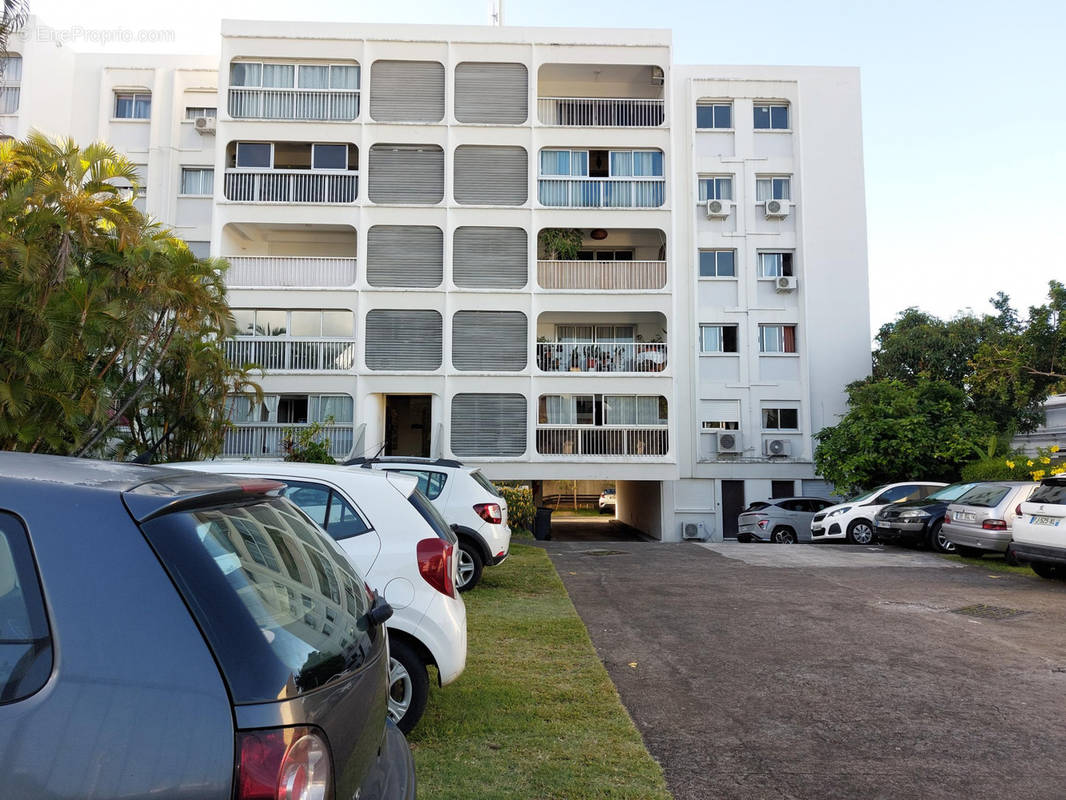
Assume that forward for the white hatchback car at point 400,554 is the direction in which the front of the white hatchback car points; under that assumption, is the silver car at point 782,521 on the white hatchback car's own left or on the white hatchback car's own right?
on the white hatchback car's own right

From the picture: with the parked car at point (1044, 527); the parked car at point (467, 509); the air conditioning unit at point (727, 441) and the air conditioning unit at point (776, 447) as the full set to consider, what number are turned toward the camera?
2

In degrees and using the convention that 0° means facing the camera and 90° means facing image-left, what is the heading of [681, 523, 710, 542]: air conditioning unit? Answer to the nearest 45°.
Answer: approximately 0°

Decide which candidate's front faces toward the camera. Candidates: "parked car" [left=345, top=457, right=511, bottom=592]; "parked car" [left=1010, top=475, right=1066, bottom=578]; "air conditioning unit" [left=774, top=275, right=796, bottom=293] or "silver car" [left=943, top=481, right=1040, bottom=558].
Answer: the air conditioning unit

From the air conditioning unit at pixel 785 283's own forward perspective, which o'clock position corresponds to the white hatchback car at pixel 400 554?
The white hatchback car is roughly at 12 o'clock from the air conditioning unit.

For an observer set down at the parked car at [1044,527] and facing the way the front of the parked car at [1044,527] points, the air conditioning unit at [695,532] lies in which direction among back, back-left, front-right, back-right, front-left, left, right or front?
left

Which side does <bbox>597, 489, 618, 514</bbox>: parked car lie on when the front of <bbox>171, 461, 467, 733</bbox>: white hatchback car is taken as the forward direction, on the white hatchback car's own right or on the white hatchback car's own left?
on the white hatchback car's own right

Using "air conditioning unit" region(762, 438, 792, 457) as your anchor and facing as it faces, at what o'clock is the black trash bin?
The black trash bin is roughly at 2 o'clock from the air conditioning unit.
